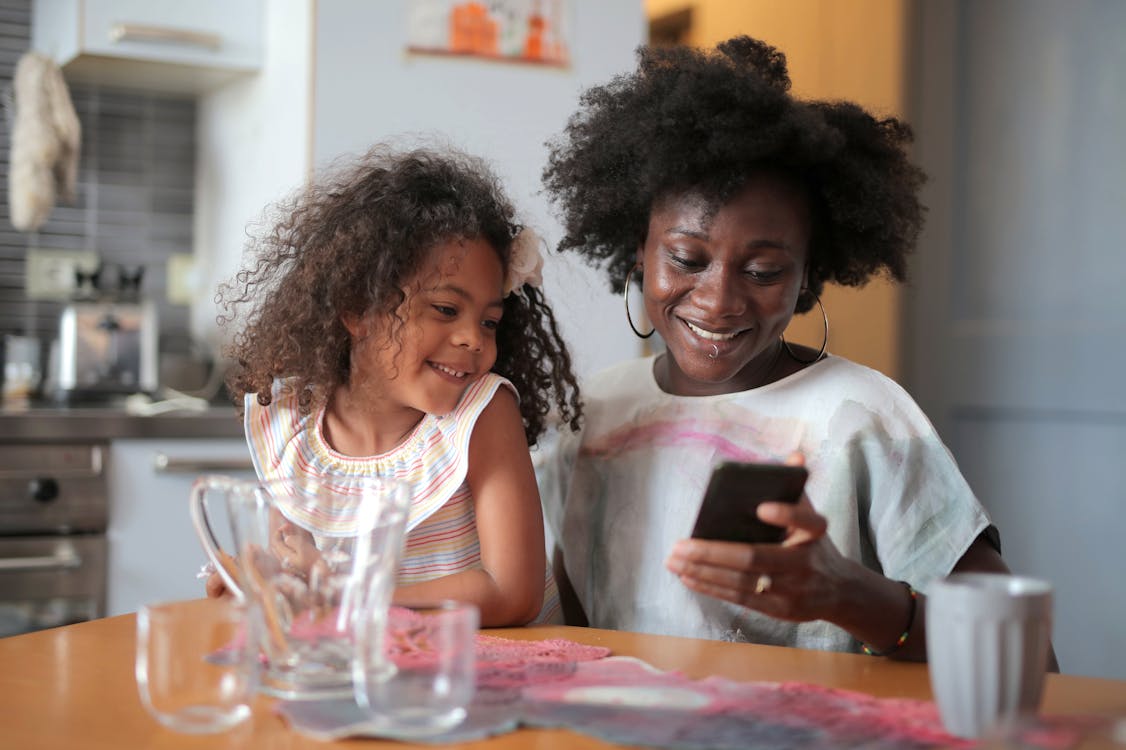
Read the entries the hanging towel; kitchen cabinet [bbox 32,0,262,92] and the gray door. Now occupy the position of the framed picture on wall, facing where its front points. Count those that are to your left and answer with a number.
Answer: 1

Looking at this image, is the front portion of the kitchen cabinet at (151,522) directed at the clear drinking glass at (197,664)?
yes

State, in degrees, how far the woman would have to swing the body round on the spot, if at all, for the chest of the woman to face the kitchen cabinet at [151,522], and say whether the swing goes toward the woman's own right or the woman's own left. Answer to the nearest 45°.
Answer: approximately 135° to the woman's own right

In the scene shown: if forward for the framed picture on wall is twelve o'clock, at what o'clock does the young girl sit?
The young girl is roughly at 12 o'clock from the framed picture on wall.

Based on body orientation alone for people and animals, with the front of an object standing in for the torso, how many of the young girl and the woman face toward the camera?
2

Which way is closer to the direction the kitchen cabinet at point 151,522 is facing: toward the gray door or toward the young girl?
the young girl

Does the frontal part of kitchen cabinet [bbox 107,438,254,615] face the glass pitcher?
yes
